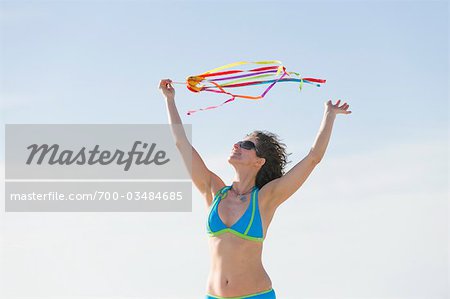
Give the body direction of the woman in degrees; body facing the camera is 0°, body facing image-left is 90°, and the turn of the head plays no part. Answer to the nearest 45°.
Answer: approximately 45°
